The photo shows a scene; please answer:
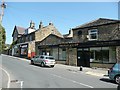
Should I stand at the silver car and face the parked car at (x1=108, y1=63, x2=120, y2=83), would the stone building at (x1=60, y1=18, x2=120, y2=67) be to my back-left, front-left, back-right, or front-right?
front-left

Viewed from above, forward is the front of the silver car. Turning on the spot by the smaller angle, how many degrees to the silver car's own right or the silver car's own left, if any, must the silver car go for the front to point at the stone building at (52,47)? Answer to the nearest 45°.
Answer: approximately 45° to the silver car's own right

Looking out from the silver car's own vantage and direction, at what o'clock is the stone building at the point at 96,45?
The stone building is roughly at 5 o'clock from the silver car.

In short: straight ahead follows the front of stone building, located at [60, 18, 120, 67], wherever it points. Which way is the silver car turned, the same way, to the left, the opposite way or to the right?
to the right

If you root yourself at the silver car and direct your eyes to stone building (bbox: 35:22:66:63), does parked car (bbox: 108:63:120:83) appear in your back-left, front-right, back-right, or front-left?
back-right

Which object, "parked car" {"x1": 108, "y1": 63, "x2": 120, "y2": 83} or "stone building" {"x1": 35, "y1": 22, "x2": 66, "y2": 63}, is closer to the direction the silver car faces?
the stone building

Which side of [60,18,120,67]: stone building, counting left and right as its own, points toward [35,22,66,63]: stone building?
right

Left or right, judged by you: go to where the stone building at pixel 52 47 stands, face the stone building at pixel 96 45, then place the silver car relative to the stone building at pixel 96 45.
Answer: right

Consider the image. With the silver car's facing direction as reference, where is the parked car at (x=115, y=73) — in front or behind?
behind

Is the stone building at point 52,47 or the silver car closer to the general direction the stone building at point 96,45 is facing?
the silver car

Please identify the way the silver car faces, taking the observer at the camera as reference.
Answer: facing away from the viewer and to the left of the viewer

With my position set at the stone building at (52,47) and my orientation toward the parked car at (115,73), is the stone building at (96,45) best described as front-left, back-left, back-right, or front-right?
front-left

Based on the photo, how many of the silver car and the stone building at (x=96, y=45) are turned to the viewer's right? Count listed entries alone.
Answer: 0

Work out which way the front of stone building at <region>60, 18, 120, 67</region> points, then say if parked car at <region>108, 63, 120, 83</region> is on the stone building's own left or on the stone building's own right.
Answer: on the stone building's own left
